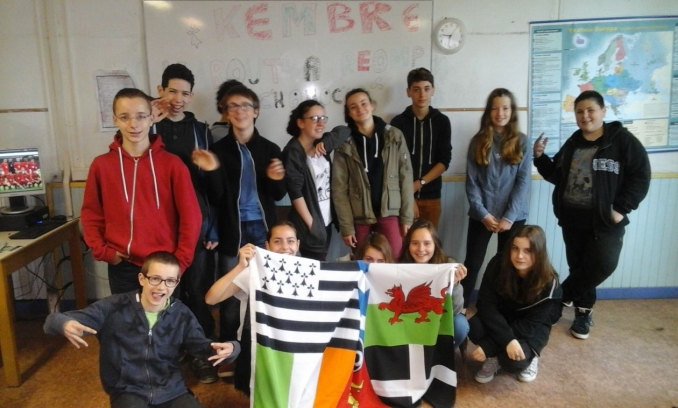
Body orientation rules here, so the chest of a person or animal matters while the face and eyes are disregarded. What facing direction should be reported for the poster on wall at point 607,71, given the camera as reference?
facing the viewer

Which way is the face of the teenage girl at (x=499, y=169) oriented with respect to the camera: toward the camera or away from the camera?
toward the camera

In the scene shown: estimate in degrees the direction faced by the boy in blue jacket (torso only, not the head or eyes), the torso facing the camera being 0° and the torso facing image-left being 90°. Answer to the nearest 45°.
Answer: approximately 0°

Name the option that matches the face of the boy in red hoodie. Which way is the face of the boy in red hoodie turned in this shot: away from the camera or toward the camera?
toward the camera

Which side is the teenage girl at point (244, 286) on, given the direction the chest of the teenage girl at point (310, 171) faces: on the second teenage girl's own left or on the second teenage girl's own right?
on the second teenage girl's own right

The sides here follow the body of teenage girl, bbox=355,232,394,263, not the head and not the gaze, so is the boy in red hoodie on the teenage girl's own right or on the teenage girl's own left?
on the teenage girl's own right

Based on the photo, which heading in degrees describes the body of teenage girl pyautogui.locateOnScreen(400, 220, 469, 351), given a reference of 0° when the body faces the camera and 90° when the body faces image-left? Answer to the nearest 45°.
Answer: approximately 0°

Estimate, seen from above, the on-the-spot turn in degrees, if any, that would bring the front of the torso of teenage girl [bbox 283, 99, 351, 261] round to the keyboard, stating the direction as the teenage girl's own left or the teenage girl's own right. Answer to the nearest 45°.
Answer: approximately 135° to the teenage girl's own right

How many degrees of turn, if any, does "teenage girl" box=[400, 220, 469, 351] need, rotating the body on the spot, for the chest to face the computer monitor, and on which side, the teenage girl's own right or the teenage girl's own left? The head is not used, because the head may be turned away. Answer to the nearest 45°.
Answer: approximately 90° to the teenage girl's own right

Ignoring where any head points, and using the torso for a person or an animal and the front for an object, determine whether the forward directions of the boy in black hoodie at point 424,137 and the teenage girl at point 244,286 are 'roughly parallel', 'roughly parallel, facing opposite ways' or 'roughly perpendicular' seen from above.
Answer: roughly parallel

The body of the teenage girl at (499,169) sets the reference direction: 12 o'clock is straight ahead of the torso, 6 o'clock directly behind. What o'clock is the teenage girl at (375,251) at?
the teenage girl at (375,251) is roughly at 1 o'clock from the teenage girl at (499,169).

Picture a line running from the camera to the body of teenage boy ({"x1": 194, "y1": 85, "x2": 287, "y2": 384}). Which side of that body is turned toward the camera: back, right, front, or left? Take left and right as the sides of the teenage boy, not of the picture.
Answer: front

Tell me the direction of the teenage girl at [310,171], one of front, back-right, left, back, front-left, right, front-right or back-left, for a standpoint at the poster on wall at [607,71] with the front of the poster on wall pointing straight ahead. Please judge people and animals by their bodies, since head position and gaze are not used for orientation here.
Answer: front-right

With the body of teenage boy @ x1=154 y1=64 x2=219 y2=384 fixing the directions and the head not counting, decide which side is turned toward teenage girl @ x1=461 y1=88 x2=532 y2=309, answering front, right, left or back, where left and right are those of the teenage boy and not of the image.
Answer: left

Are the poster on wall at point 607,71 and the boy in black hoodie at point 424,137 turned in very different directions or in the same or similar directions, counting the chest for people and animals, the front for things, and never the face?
same or similar directions
